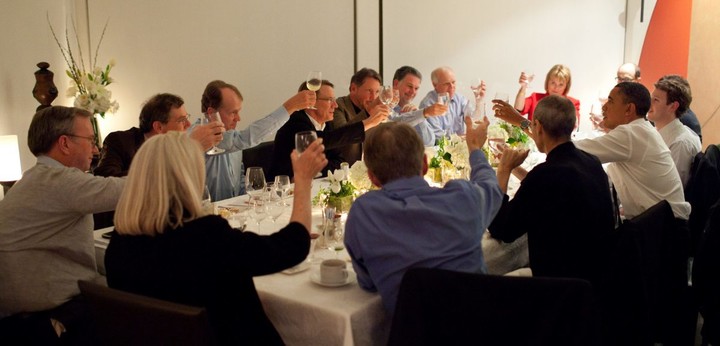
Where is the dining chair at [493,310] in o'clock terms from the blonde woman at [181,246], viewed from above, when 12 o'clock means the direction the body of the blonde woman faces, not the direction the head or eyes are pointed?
The dining chair is roughly at 2 o'clock from the blonde woman.

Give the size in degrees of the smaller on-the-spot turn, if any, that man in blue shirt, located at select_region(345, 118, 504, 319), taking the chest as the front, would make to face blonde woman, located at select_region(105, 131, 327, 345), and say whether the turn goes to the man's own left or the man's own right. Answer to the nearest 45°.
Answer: approximately 135° to the man's own left

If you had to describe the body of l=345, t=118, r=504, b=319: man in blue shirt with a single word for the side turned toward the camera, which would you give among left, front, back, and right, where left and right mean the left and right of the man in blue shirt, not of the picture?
back

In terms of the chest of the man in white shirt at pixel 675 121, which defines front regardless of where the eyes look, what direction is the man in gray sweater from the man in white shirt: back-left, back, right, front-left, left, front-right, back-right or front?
front-left

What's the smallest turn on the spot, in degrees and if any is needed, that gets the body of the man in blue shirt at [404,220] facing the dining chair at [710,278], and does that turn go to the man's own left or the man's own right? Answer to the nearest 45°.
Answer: approximately 45° to the man's own right

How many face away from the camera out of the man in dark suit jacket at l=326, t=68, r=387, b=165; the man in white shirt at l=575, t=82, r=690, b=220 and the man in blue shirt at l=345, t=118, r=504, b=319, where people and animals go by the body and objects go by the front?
1

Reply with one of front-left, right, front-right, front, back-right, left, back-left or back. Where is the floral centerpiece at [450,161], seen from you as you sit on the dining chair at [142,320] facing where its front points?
front

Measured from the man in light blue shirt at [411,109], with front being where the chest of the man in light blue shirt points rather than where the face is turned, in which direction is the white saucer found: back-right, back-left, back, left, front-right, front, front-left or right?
front-right

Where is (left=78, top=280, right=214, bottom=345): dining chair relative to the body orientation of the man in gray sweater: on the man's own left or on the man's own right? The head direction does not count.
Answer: on the man's own right

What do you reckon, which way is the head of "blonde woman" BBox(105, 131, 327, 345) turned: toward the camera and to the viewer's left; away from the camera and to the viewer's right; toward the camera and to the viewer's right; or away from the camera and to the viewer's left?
away from the camera and to the viewer's right

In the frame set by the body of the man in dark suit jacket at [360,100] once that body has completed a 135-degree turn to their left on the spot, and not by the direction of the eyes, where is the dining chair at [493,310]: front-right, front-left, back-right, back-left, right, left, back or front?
back

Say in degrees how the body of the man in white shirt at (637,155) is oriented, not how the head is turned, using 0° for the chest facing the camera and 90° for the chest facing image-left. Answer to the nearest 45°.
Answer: approximately 90°

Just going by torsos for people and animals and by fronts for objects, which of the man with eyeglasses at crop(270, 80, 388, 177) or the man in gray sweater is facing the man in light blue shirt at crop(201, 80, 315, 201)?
the man in gray sweater

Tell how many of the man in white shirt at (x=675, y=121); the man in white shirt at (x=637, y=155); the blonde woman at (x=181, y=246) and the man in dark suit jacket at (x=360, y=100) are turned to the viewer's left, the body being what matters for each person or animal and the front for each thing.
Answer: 2

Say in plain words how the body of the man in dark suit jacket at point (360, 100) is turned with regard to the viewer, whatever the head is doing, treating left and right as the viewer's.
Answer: facing the viewer and to the right of the viewer

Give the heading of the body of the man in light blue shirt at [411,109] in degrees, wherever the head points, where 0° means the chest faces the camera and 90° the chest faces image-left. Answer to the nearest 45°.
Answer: approximately 315°

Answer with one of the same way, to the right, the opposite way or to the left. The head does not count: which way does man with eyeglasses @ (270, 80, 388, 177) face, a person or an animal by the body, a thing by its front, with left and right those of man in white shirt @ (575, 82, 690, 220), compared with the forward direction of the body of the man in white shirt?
the opposite way

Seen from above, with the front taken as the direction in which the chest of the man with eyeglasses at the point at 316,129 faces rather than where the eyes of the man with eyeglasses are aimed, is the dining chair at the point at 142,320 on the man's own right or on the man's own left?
on the man's own right
